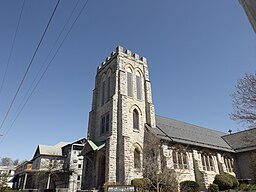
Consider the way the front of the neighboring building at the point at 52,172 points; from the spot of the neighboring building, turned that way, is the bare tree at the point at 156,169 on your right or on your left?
on your left

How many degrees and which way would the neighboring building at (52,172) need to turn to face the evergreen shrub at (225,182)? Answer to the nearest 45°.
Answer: approximately 90° to its left

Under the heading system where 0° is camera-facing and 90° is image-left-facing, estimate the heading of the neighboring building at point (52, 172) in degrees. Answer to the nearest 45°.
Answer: approximately 45°

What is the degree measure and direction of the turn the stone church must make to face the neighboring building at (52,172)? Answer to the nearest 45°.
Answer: approximately 90° to its right

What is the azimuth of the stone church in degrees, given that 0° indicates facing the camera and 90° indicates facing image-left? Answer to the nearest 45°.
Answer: approximately 45°

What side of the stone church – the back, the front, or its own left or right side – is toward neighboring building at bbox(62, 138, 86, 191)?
right

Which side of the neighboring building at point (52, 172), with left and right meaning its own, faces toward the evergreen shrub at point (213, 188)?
left

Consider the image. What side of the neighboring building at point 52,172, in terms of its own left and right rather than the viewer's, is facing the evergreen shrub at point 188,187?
left
